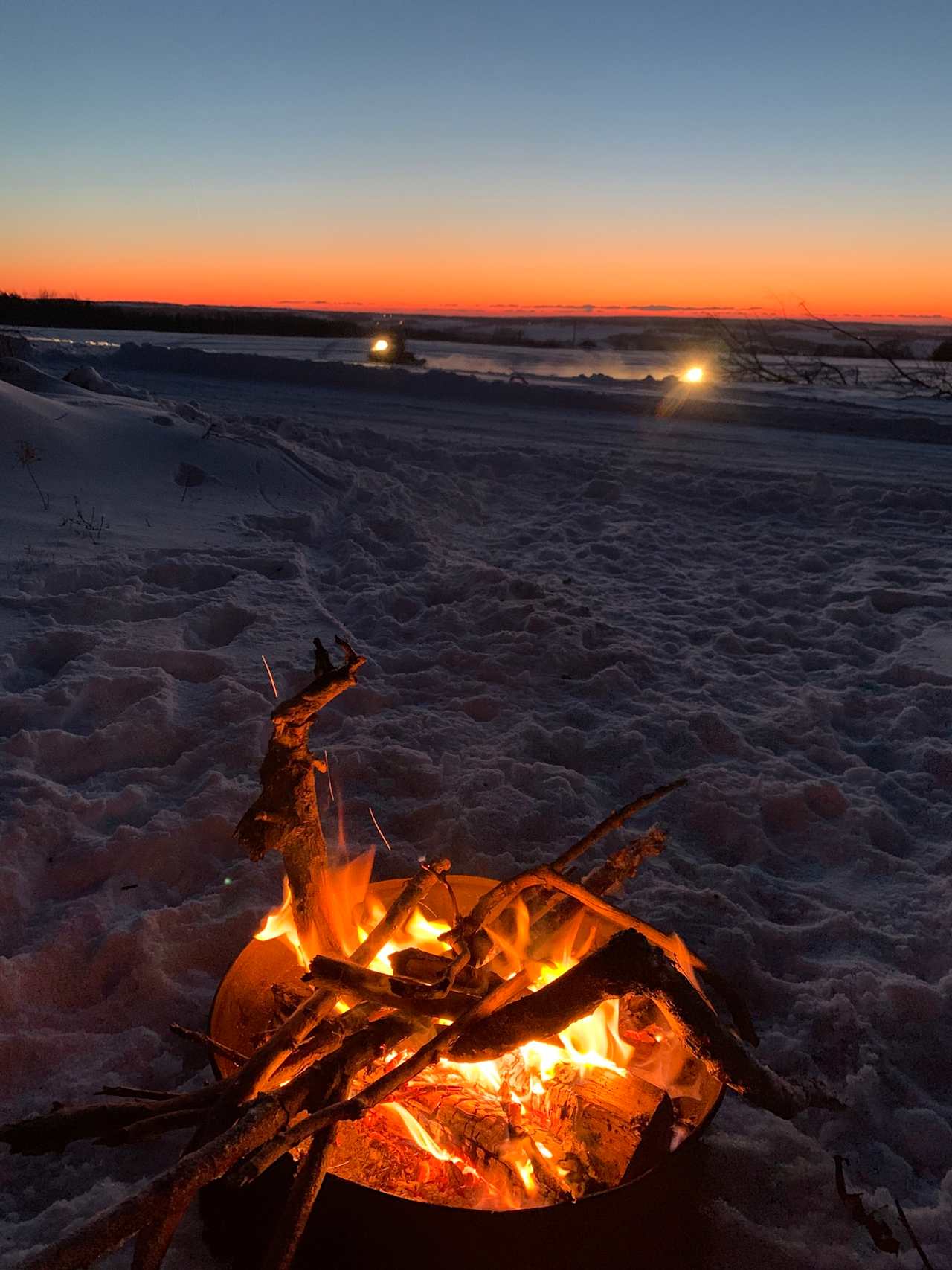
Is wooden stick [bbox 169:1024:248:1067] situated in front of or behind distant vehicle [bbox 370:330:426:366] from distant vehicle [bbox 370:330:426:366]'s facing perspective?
in front

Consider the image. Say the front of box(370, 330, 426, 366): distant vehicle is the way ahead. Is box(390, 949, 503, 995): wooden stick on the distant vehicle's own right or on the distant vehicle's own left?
on the distant vehicle's own left

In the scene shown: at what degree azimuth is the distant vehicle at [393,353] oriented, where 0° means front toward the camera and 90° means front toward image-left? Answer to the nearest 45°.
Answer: approximately 45°

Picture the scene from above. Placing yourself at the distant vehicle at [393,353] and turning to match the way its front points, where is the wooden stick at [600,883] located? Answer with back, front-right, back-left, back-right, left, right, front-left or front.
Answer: front-left

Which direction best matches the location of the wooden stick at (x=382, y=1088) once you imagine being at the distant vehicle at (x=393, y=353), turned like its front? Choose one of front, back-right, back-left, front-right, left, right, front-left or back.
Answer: front-left

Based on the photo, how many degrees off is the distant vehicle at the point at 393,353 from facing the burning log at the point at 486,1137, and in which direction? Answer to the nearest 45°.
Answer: approximately 45° to its left

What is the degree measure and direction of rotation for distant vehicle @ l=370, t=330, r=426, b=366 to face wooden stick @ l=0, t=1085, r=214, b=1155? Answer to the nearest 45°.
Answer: approximately 45° to its left

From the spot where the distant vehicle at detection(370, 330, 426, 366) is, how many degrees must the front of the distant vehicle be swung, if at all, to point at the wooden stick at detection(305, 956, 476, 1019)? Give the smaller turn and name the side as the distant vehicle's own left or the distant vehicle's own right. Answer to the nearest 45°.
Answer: approximately 45° to the distant vehicle's own left

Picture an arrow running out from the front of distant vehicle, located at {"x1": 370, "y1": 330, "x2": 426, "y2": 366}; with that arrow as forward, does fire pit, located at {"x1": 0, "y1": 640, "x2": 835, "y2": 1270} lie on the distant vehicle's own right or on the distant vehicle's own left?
on the distant vehicle's own left
